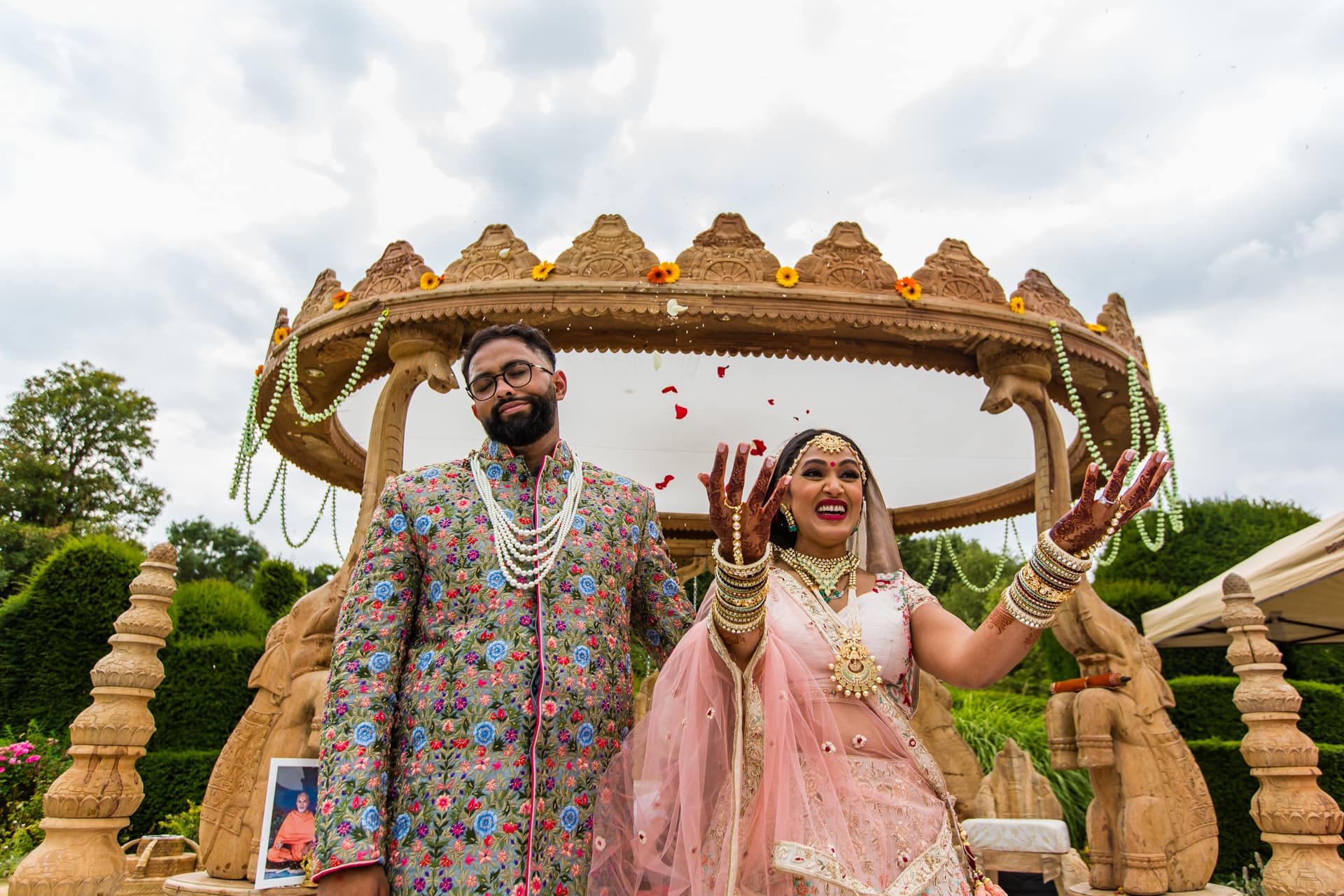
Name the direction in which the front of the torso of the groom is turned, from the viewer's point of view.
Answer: toward the camera

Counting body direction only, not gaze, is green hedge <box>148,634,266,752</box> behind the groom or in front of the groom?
behind

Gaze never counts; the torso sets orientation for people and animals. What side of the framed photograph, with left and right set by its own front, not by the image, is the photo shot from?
front

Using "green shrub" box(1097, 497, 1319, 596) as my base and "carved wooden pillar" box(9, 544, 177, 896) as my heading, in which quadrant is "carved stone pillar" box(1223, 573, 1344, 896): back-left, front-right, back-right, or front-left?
front-left

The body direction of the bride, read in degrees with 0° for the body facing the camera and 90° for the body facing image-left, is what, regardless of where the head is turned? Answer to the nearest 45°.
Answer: approximately 0°

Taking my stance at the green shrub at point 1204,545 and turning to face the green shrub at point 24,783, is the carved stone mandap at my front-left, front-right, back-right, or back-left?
front-left

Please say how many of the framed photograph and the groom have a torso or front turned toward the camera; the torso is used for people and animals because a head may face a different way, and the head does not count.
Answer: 2

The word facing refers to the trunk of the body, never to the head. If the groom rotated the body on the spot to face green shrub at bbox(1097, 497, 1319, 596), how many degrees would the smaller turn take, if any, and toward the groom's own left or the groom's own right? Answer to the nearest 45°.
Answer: approximately 135° to the groom's own left

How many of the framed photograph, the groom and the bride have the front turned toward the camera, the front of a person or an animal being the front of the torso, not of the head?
3

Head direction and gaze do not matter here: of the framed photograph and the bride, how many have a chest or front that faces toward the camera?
2

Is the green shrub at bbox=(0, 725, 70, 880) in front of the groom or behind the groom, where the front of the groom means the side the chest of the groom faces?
behind

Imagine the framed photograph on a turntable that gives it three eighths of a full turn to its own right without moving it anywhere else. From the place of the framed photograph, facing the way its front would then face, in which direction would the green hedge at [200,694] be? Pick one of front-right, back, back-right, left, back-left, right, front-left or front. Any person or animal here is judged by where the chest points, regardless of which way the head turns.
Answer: front-right

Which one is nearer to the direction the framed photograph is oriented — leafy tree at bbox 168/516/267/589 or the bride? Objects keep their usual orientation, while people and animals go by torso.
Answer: the bride
